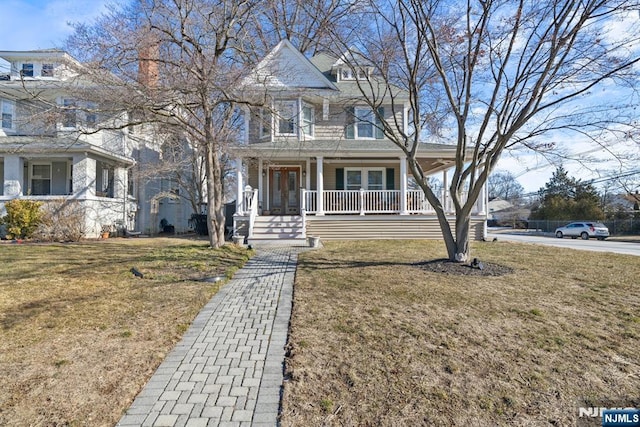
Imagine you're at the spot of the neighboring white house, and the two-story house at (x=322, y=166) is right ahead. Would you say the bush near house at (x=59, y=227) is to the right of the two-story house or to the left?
right

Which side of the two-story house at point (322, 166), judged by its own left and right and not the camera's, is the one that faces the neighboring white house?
right

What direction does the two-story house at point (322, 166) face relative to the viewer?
toward the camera

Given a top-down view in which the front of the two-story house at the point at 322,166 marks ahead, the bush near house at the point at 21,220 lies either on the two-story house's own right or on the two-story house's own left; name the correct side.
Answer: on the two-story house's own right

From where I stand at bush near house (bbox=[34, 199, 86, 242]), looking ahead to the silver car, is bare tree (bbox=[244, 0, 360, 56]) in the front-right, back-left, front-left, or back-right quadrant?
front-left

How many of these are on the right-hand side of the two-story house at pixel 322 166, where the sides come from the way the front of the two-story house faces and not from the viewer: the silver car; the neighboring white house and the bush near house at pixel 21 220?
2

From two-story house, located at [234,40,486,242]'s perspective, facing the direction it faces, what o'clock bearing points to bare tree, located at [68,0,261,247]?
The bare tree is roughly at 1 o'clock from the two-story house.

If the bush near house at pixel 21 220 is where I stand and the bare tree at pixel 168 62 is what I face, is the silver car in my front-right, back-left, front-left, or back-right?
front-left

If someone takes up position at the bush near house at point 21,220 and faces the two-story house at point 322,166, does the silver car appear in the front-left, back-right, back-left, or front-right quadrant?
front-left

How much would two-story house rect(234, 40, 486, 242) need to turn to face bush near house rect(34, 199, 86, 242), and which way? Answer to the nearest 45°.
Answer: approximately 90° to its right
